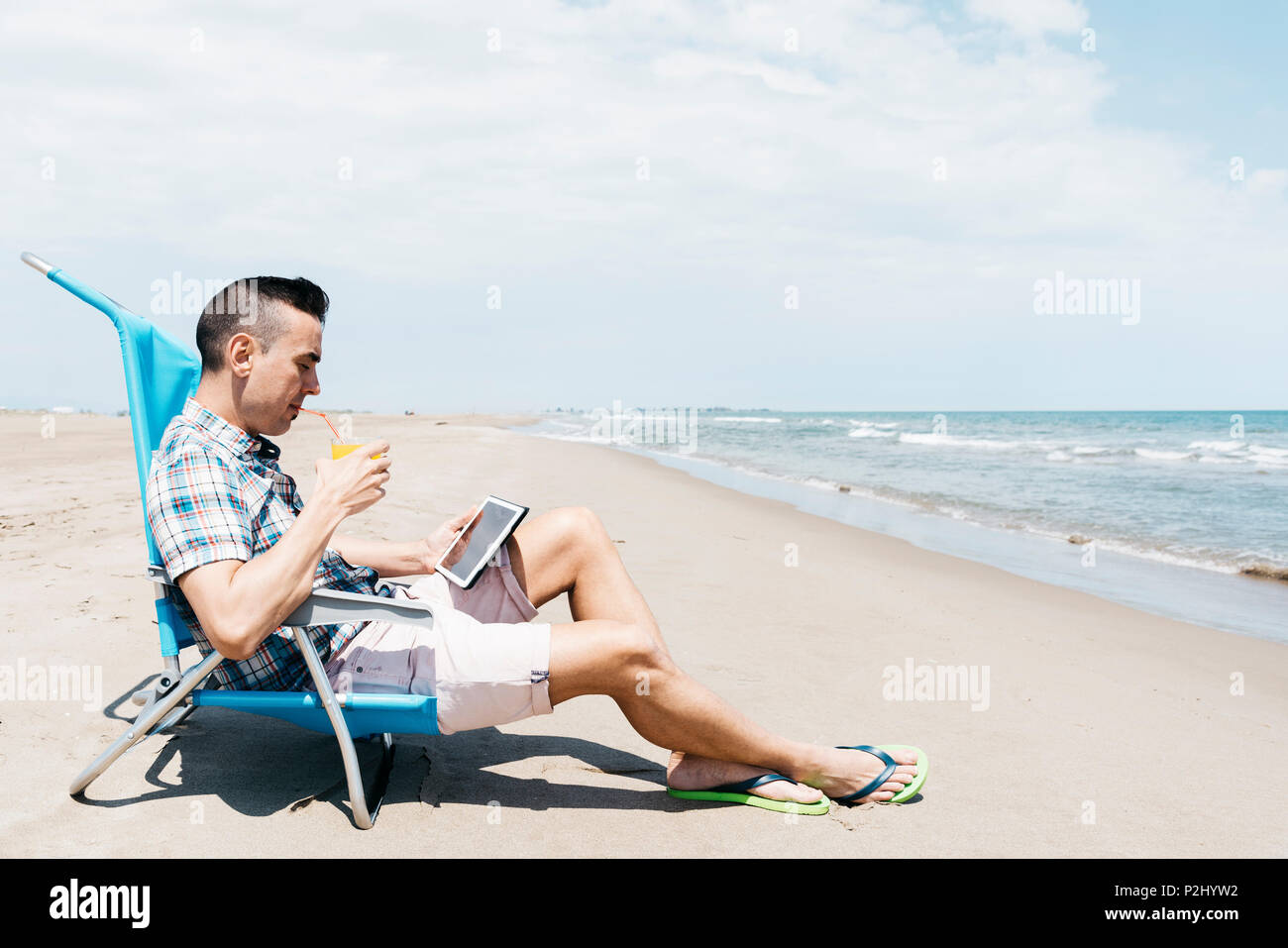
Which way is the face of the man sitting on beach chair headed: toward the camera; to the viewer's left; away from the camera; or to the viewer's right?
to the viewer's right

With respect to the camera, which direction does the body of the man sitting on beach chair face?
to the viewer's right

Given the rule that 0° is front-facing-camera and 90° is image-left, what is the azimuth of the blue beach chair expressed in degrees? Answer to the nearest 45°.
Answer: approximately 270°
